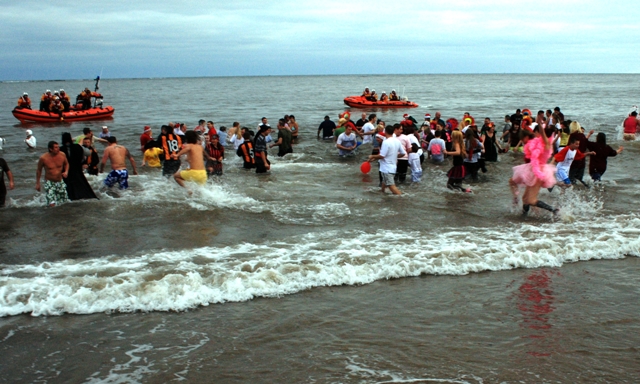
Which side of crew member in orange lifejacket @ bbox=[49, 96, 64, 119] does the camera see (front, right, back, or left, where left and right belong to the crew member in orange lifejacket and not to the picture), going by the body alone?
front

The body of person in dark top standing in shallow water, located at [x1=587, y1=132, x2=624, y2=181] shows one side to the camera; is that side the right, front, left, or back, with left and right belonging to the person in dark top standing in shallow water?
back

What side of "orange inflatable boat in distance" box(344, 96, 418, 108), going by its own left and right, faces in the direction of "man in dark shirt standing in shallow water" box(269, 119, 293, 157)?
left

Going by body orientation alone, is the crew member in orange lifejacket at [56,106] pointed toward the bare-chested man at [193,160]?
yes

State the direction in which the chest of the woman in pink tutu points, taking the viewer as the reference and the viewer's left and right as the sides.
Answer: facing away from the viewer and to the left of the viewer

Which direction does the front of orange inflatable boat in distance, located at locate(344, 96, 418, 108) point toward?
to the viewer's left

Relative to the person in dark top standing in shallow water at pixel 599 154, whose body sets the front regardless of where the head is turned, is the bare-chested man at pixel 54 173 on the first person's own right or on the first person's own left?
on the first person's own left
